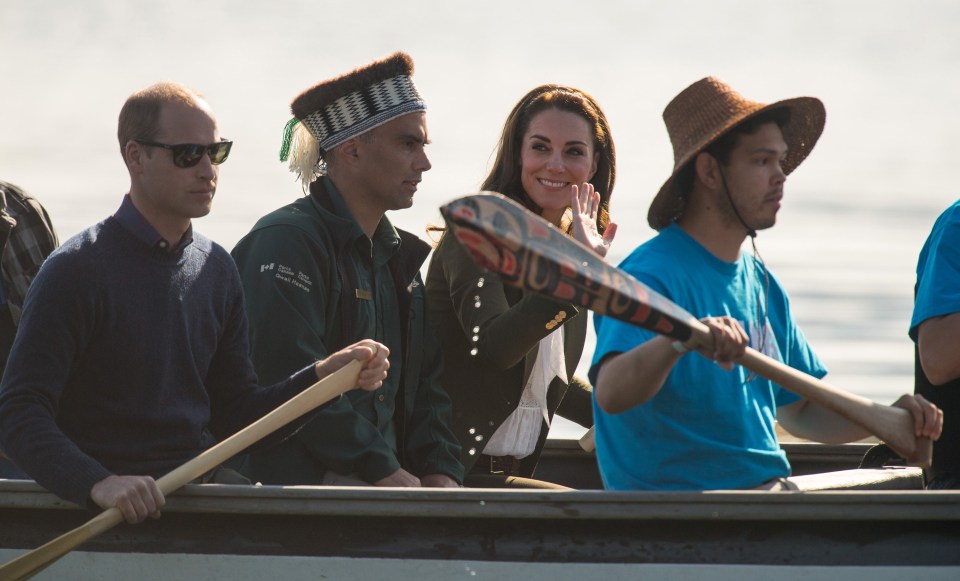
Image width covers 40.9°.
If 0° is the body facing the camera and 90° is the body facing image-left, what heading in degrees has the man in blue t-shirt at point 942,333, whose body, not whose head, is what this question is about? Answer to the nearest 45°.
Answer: approximately 270°

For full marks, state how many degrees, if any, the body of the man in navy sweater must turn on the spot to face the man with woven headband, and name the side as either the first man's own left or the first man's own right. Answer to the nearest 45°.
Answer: approximately 90° to the first man's own left

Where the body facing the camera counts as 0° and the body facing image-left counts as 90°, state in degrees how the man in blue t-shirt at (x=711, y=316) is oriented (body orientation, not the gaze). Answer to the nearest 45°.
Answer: approximately 315°

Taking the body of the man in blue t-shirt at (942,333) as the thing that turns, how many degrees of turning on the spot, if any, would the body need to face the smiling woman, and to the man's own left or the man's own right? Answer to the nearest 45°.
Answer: approximately 180°

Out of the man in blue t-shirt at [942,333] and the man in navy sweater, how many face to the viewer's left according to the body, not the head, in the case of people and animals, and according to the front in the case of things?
0

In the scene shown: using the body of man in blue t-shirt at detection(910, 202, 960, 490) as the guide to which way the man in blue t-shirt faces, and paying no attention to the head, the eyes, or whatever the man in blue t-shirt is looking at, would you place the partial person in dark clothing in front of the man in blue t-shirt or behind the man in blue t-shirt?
behind

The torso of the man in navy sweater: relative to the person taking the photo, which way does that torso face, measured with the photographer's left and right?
facing the viewer and to the right of the viewer

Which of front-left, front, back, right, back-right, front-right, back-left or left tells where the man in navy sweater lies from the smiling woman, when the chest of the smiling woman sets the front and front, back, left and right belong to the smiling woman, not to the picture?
right

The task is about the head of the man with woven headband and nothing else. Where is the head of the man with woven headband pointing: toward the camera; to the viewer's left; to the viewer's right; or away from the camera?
to the viewer's right

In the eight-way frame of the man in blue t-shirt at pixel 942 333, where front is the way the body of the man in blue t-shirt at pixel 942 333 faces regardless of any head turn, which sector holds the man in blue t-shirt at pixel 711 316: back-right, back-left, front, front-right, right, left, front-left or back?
back-right

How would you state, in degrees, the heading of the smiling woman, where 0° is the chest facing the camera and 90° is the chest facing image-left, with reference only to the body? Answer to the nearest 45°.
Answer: approximately 315°

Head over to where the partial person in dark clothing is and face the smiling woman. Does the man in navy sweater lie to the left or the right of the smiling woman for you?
right
